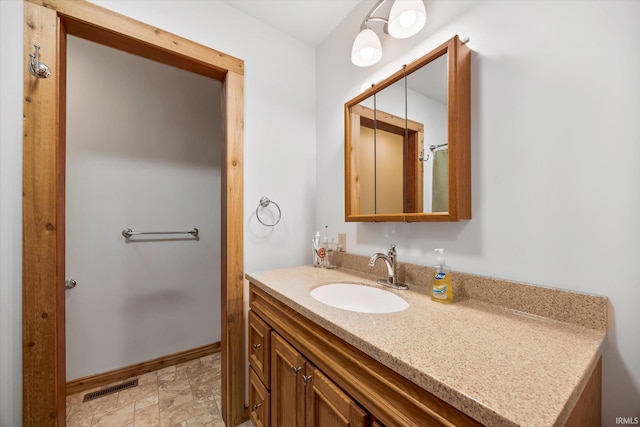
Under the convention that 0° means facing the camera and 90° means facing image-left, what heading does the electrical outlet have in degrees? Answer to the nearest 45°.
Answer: approximately 45°

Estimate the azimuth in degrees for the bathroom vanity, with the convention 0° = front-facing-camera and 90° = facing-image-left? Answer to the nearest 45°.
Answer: approximately 45°

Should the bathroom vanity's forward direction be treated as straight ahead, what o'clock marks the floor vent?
The floor vent is roughly at 2 o'clock from the bathroom vanity.
